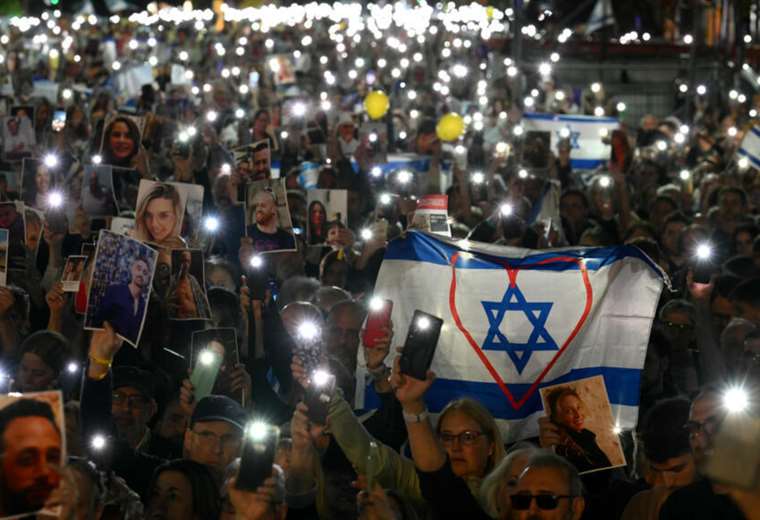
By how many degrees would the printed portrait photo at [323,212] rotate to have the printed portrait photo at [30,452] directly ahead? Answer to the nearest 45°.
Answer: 0° — it already faces it

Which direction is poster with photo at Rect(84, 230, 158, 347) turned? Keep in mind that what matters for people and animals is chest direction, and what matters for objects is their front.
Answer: toward the camera

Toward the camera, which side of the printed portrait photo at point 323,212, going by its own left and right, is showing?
front

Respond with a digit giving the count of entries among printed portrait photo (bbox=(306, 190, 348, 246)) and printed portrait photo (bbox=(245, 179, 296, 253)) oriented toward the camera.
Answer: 2

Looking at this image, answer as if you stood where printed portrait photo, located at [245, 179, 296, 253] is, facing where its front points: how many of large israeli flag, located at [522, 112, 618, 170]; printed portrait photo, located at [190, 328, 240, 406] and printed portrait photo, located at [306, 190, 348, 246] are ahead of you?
1

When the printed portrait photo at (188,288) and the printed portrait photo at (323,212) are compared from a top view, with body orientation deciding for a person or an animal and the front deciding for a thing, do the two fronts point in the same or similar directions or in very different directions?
same or similar directions

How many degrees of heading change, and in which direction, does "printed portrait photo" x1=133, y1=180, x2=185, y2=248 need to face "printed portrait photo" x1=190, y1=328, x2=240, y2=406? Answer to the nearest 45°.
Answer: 0° — it already faces it

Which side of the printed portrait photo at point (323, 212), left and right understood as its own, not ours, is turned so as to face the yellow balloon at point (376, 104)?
back

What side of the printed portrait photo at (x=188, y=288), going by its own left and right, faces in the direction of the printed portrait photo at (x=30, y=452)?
front
